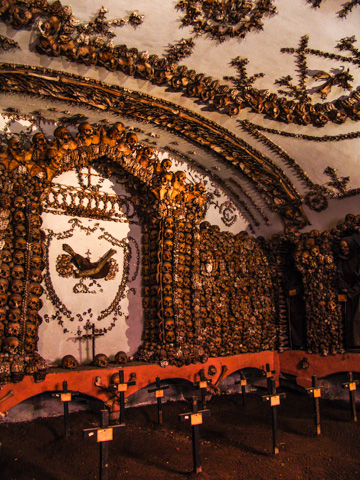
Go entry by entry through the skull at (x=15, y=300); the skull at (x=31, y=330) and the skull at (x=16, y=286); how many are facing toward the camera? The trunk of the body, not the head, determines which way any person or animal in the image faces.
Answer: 3

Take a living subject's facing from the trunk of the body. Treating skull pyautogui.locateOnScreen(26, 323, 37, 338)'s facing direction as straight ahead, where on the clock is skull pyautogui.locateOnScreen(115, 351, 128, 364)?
skull pyautogui.locateOnScreen(115, 351, 128, 364) is roughly at 8 o'clock from skull pyautogui.locateOnScreen(26, 323, 37, 338).

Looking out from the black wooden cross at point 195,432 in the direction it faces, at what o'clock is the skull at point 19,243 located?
The skull is roughly at 4 o'clock from the black wooden cross.

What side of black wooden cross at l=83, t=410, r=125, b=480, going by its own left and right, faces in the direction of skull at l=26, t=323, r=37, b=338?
back

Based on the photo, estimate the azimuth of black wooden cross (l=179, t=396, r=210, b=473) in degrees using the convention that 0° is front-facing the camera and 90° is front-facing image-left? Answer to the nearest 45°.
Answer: approximately 0°

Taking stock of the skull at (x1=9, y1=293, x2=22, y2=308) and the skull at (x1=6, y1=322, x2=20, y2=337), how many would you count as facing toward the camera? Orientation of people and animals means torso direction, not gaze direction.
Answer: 2

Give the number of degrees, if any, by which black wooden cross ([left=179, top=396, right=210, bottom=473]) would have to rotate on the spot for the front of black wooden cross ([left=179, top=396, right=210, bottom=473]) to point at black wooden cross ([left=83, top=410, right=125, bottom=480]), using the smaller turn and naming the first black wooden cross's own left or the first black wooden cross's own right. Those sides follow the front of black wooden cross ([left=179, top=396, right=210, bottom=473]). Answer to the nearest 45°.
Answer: approximately 45° to the first black wooden cross's own right

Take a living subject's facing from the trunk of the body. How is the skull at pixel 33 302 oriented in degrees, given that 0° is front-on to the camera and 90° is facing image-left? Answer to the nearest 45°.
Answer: approximately 315°

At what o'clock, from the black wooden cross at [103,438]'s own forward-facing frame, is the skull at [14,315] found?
The skull is roughly at 5 o'clock from the black wooden cross.

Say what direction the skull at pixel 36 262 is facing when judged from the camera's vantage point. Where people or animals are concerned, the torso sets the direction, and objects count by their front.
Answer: facing the viewer and to the right of the viewer
